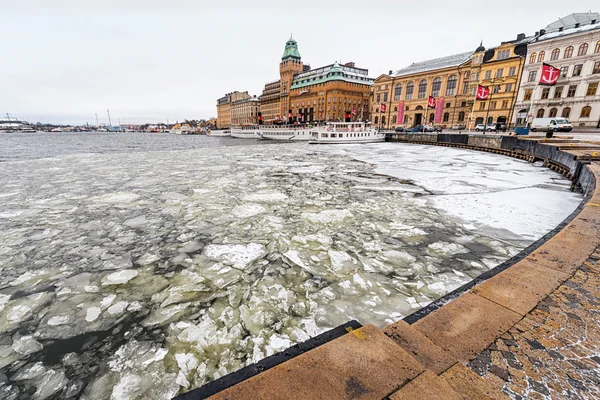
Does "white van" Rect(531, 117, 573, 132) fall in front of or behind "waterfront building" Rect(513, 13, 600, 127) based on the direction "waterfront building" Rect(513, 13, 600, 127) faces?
in front

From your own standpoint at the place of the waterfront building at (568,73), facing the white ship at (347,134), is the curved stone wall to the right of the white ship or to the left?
left

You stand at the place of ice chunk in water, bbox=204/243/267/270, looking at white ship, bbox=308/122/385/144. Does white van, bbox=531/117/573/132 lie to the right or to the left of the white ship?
right

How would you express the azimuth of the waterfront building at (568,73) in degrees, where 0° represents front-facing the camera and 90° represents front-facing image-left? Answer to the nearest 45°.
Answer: approximately 45°

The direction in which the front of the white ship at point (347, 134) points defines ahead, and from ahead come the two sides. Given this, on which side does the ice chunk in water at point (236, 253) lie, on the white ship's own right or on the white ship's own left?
on the white ship's own right

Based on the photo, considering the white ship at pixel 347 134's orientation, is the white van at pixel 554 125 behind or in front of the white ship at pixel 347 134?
in front

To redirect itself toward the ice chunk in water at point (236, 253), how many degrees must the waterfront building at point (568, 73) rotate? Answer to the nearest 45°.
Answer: approximately 45° to its left

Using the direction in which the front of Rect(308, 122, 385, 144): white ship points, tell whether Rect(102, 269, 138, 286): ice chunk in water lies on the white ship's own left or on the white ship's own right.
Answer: on the white ship's own right

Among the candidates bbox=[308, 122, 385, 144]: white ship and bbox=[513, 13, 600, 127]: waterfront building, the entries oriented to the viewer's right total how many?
1
